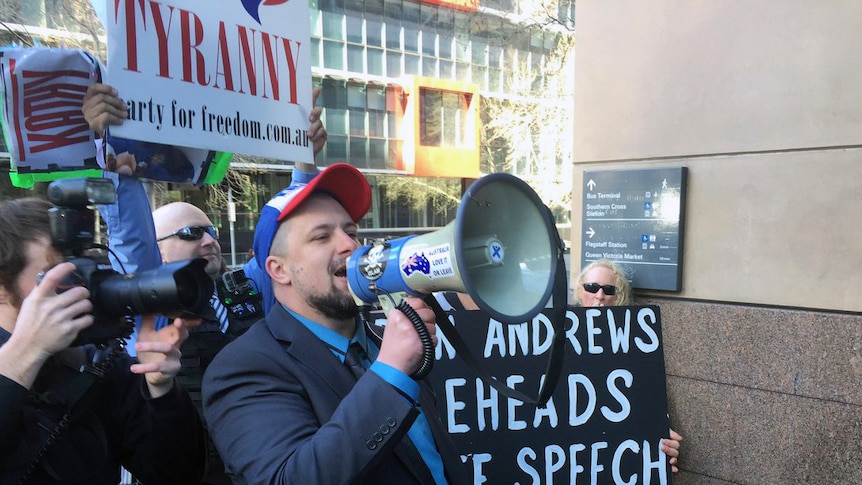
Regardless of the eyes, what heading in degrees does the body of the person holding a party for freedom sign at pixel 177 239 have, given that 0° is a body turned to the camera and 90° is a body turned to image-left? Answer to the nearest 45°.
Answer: approximately 315°

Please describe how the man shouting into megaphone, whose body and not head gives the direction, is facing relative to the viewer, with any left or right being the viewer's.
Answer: facing the viewer and to the right of the viewer

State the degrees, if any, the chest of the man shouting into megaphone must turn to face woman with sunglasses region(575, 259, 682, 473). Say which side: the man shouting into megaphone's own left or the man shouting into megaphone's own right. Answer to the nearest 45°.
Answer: approximately 90° to the man shouting into megaphone's own left

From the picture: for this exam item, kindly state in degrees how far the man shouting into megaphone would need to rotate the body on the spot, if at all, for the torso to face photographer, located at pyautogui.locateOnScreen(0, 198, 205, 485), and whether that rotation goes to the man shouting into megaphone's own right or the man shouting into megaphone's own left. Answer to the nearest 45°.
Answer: approximately 135° to the man shouting into megaphone's own right

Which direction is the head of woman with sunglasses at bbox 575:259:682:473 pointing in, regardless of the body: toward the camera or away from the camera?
toward the camera

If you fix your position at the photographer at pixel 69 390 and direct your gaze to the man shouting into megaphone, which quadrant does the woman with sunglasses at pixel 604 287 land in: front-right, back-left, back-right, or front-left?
front-left

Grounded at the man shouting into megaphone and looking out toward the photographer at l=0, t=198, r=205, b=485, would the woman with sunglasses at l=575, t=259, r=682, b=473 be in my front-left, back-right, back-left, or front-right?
back-right

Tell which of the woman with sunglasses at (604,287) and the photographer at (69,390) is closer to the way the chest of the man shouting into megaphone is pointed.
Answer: the woman with sunglasses

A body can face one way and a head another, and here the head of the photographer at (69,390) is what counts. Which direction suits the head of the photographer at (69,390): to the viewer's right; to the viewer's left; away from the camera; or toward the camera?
to the viewer's right

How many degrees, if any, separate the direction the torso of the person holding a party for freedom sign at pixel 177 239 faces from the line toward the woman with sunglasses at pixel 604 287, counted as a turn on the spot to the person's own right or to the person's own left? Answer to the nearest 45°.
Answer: approximately 45° to the person's own left

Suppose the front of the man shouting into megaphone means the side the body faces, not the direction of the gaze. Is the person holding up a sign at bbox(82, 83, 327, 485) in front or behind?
behind
